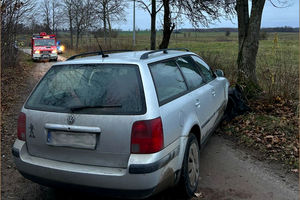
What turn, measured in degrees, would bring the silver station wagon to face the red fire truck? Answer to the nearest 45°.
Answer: approximately 45° to its left

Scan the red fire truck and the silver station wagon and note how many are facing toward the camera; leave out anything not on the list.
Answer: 1

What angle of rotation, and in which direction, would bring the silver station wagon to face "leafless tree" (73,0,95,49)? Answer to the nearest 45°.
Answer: approximately 45° to its left

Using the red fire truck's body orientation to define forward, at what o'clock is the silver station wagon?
The silver station wagon is roughly at 12 o'clock from the red fire truck.

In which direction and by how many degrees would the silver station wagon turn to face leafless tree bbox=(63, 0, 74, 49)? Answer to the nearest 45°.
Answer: approximately 45° to its left

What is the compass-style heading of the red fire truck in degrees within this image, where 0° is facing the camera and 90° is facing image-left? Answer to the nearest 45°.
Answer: approximately 0°

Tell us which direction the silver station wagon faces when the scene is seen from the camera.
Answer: facing away from the viewer and to the right of the viewer

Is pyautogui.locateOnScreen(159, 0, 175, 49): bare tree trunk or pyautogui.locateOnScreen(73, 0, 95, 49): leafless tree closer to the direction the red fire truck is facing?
the bare tree trunk

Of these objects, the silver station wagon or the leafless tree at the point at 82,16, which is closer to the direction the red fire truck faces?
the silver station wagon
